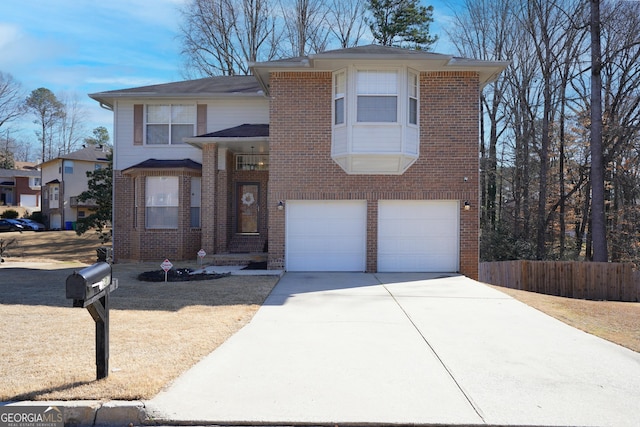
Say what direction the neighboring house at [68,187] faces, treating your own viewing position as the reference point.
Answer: facing the viewer and to the left of the viewer

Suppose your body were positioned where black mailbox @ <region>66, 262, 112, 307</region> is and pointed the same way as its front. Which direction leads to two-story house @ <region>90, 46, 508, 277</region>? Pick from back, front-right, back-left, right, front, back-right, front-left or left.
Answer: back

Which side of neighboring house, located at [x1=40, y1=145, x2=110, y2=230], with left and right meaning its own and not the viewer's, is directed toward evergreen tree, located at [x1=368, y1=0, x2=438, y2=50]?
left

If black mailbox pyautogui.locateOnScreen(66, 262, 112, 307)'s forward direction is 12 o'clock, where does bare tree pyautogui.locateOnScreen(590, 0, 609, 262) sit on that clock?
The bare tree is roughly at 7 o'clock from the black mailbox.

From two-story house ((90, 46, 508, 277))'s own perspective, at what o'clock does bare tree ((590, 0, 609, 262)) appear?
The bare tree is roughly at 8 o'clock from the two-story house.

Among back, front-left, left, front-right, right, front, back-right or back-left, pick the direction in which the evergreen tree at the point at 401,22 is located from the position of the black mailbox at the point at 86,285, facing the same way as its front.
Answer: back

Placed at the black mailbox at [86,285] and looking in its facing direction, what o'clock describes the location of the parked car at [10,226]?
The parked car is roughly at 4 o'clock from the black mailbox.

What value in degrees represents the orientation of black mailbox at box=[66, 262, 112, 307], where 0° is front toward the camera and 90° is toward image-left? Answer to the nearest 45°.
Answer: approximately 45°

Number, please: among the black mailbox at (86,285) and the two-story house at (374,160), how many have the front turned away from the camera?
0

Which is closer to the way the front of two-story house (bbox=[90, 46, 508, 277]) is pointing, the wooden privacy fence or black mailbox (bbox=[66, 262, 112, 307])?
the black mailbox
